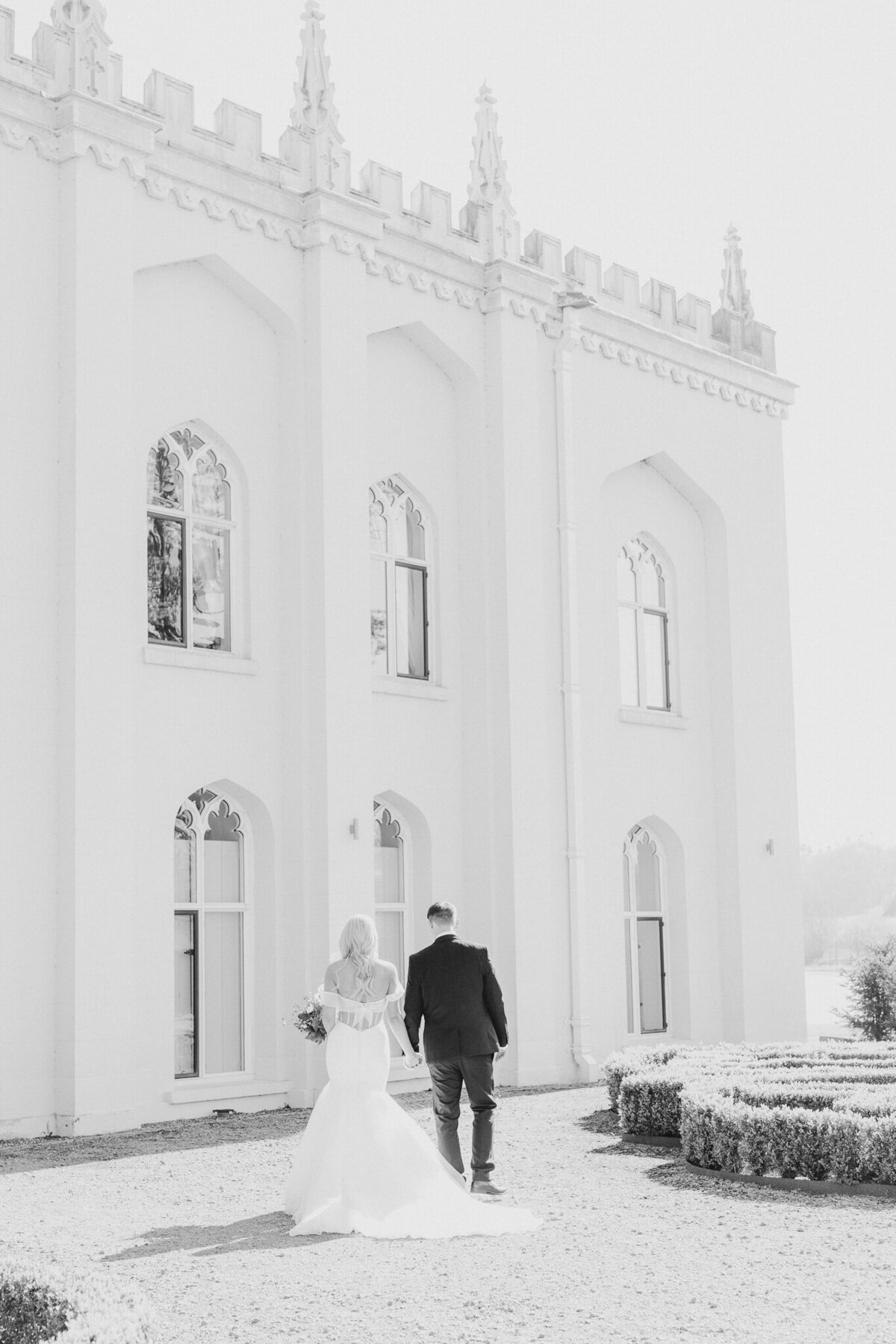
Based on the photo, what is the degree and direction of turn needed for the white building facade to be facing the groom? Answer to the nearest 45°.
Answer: approximately 45° to its right

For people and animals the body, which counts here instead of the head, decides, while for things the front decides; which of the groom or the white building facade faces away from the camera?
the groom

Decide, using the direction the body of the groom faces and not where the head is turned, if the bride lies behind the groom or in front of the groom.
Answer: behind

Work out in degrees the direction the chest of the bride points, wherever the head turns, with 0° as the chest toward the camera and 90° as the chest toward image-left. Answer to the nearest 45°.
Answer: approximately 180°

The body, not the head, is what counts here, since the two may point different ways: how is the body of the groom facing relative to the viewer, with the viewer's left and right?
facing away from the viewer

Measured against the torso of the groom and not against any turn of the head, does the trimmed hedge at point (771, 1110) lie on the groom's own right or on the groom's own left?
on the groom's own right

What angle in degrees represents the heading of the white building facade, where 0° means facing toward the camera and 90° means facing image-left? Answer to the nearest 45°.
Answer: approximately 315°

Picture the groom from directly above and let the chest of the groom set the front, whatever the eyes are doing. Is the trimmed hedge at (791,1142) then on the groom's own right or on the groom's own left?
on the groom's own right

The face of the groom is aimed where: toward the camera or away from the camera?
away from the camera

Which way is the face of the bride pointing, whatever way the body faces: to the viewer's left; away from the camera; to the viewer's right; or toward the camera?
away from the camera

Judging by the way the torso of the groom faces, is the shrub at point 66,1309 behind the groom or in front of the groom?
behind

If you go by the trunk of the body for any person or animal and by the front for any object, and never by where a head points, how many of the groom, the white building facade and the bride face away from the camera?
2
